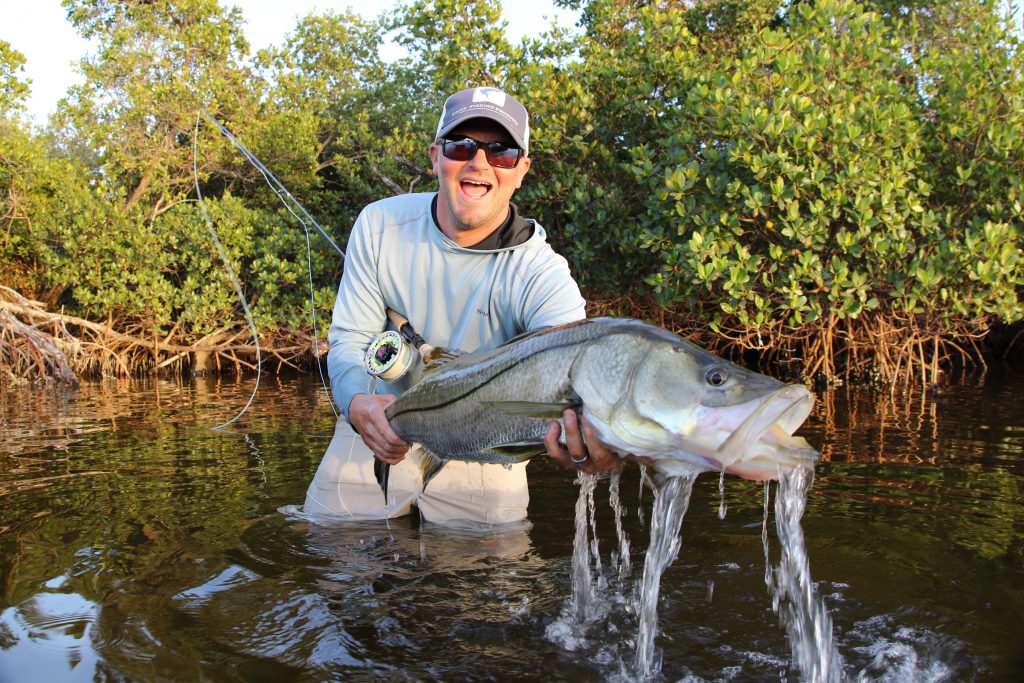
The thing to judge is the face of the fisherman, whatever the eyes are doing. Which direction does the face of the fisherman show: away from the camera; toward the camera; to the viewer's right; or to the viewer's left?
toward the camera

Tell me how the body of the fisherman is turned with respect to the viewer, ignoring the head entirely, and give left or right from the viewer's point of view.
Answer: facing the viewer

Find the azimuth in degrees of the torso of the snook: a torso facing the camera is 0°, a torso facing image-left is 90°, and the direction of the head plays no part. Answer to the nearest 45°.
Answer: approximately 315°
